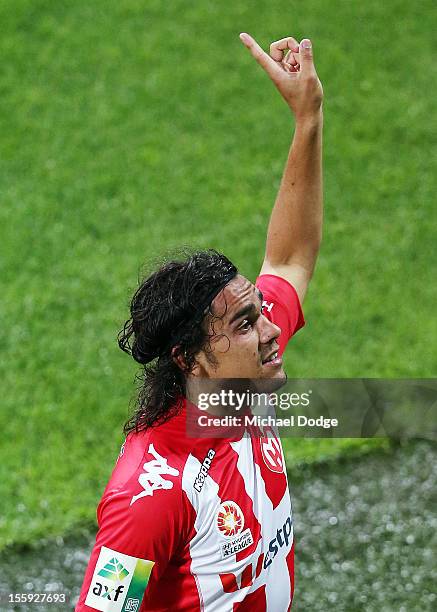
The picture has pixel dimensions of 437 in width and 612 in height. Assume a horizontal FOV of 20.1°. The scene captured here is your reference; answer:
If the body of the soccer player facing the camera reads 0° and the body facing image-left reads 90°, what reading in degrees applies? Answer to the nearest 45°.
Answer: approximately 315°
